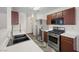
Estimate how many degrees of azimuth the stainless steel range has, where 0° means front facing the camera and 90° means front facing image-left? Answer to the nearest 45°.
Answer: approximately 45°

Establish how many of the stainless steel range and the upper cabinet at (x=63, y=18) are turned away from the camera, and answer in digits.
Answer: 0

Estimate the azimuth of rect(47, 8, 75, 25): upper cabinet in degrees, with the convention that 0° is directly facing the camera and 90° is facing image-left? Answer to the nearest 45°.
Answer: approximately 45°
